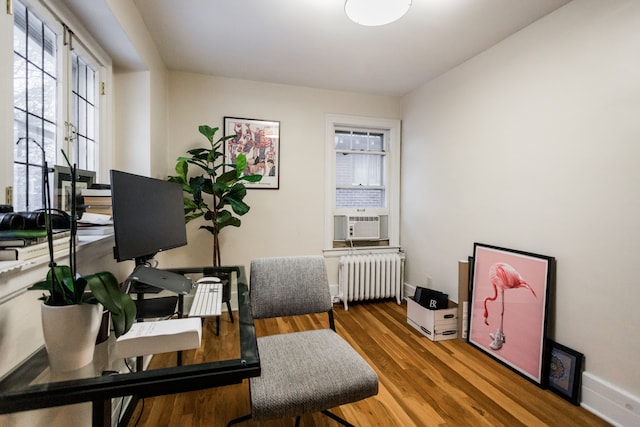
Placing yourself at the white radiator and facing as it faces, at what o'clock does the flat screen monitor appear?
The flat screen monitor is roughly at 1 o'clock from the white radiator.

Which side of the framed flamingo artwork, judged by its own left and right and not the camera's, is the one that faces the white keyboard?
front

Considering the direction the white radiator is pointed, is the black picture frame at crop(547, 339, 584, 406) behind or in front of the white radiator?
in front

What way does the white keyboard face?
to the viewer's right

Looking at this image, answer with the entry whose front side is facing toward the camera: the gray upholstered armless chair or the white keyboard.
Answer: the gray upholstered armless chair

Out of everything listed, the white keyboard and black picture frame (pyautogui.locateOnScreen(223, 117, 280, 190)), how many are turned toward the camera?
1

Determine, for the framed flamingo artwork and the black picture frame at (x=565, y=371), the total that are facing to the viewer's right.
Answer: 0

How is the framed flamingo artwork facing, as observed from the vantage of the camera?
facing the viewer and to the left of the viewer

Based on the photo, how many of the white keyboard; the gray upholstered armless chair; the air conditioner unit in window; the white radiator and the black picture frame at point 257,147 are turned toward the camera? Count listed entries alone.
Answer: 4

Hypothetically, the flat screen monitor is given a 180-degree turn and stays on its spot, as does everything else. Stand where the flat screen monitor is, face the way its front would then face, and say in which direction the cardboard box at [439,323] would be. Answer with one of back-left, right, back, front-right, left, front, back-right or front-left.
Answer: back-right

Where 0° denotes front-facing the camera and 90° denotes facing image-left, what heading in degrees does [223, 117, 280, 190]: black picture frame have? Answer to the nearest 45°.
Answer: approximately 0°
